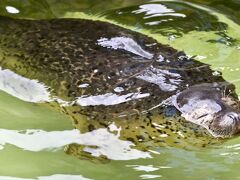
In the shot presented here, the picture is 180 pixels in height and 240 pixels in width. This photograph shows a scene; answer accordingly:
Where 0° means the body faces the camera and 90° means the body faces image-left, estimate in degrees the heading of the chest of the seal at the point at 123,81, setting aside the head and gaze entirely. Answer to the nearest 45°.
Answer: approximately 315°
